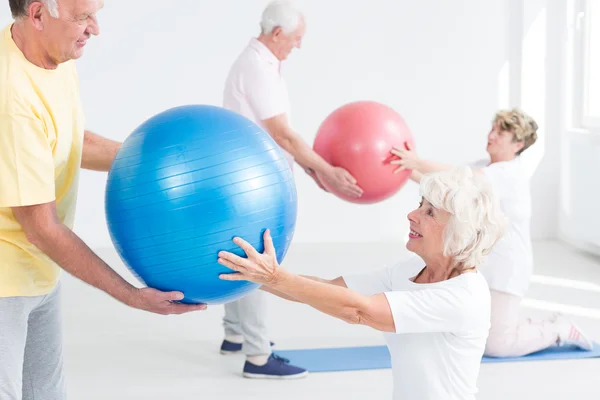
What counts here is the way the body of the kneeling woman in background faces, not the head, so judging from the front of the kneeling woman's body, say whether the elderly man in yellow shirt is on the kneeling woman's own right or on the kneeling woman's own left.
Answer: on the kneeling woman's own left

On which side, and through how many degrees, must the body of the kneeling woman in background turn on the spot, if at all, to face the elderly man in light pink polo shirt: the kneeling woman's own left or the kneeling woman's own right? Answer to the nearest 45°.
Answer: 0° — they already face them

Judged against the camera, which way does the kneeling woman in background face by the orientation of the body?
to the viewer's left

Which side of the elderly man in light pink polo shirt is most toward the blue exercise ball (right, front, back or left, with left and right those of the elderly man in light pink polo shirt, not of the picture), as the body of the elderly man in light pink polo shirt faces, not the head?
right

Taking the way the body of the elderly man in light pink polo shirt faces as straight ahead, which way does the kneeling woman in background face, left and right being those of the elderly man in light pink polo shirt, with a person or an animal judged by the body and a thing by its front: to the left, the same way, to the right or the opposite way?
the opposite way

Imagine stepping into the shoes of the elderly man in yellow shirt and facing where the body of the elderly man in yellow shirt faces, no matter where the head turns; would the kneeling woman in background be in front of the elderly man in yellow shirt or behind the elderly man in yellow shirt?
in front

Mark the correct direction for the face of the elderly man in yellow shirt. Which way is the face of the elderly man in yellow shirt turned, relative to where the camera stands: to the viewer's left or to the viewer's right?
to the viewer's right

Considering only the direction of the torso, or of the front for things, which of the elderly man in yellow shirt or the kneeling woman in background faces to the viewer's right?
the elderly man in yellow shirt

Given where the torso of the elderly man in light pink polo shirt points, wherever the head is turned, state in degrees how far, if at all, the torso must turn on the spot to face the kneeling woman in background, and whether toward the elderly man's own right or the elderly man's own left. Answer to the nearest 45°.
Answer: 0° — they already face them

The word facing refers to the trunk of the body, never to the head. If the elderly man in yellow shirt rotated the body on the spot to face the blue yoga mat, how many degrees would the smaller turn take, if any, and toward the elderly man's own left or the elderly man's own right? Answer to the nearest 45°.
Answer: approximately 45° to the elderly man's own left

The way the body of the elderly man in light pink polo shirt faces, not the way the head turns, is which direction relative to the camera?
to the viewer's right

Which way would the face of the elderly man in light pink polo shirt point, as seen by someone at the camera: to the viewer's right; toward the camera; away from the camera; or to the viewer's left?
to the viewer's right

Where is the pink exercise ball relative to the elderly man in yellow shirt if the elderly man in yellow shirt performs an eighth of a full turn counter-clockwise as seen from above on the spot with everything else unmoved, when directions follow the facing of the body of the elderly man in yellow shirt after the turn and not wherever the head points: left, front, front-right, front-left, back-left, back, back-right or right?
front

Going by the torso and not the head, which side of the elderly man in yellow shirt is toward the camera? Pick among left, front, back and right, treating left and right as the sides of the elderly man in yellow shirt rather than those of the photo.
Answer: right
